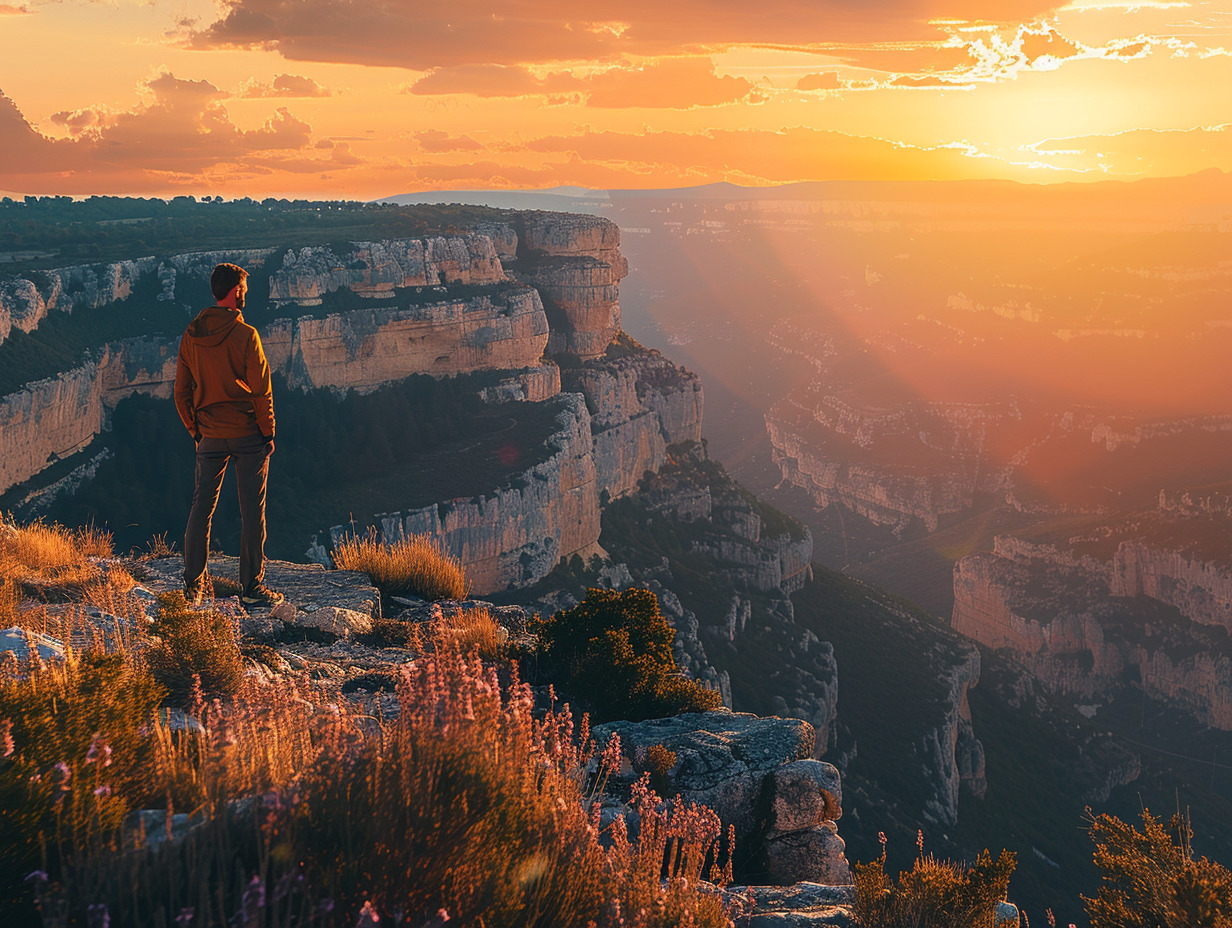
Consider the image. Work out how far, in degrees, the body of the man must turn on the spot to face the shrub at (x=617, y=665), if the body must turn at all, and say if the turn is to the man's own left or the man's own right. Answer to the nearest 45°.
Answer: approximately 45° to the man's own right

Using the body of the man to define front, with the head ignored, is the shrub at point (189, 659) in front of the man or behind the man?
behind

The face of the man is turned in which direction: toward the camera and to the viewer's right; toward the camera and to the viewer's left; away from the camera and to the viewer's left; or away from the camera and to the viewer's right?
away from the camera and to the viewer's right

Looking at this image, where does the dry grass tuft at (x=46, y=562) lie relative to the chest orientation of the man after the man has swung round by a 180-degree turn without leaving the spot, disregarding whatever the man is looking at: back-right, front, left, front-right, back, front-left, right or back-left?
right

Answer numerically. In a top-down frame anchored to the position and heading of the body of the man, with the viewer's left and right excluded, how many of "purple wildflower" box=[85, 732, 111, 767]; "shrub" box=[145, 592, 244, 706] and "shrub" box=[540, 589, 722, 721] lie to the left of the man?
0

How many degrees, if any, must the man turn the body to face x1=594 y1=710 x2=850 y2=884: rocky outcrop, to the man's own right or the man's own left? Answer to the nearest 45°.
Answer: approximately 90° to the man's own right

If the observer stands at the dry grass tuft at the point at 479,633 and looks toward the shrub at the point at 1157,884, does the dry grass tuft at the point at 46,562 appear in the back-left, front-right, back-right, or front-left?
back-right

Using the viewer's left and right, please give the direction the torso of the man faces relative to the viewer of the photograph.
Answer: facing away from the viewer and to the right of the viewer

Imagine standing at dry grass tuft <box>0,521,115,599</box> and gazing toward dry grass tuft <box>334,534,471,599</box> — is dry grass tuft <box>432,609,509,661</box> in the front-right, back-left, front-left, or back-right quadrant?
front-right

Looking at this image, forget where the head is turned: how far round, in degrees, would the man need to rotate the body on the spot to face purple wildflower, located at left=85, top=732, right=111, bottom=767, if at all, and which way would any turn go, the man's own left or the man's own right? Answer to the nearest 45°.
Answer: approximately 135° to the man's own right

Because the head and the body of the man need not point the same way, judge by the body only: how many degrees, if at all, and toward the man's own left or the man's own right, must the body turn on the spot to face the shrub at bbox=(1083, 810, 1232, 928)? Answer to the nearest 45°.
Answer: approximately 90° to the man's own right
